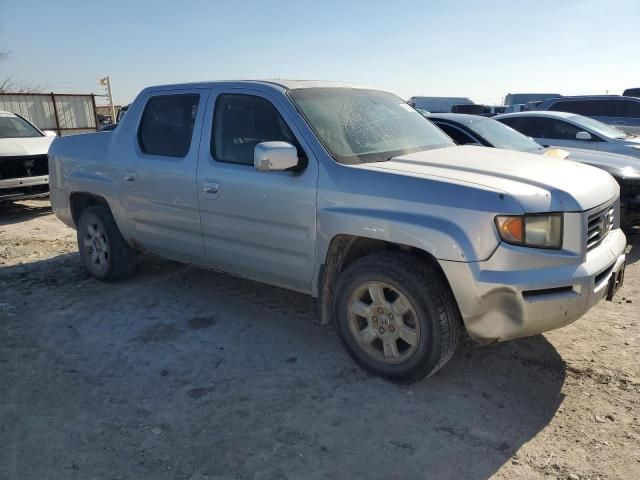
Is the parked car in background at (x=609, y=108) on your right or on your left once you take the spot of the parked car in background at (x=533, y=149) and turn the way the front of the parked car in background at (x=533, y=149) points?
on your left

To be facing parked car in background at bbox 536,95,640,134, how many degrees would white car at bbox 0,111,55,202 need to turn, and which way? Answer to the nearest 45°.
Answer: approximately 90° to its left

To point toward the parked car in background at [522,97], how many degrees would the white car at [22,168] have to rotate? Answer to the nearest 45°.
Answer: approximately 135° to its left

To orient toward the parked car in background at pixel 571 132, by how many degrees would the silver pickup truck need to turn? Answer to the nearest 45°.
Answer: approximately 90° to its left

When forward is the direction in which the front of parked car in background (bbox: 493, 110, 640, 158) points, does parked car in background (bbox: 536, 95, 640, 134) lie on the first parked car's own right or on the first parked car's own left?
on the first parked car's own left

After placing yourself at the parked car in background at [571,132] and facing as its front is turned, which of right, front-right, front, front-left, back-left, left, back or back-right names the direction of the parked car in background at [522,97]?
back-left

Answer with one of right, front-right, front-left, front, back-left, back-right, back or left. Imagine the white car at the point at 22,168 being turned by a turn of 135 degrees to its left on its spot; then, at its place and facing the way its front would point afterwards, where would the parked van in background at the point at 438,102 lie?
front

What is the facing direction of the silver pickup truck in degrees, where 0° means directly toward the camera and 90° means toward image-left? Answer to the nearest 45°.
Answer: approximately 315°

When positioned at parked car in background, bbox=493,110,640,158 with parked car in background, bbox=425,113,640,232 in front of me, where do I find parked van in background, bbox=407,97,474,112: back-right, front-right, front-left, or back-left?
back-right

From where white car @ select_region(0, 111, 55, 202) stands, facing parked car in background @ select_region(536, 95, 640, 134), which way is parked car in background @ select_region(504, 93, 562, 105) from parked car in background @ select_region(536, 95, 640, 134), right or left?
left

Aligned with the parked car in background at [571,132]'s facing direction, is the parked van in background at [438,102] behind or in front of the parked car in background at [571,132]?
behind

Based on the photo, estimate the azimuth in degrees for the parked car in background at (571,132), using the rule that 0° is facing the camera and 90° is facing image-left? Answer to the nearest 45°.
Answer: approximately 315°
